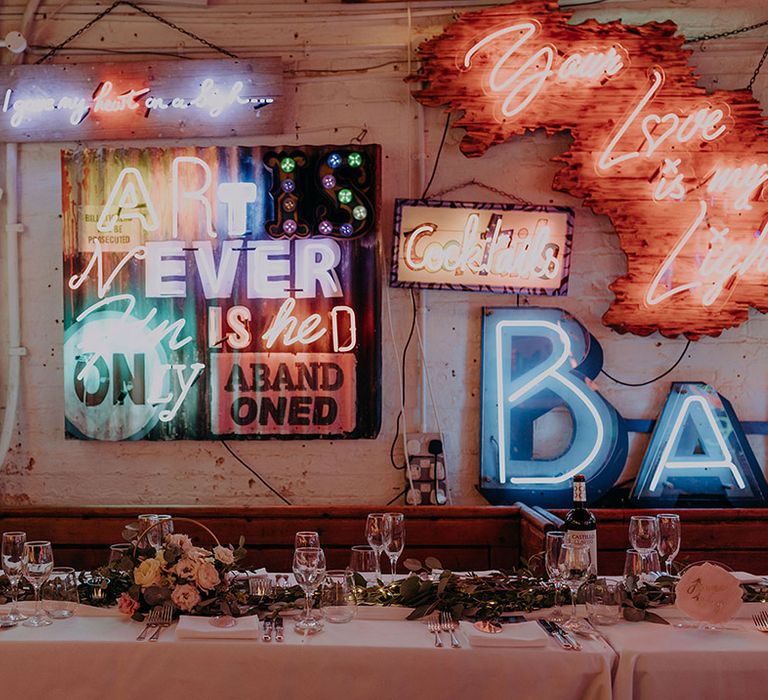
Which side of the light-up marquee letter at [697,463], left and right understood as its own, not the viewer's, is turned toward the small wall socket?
right

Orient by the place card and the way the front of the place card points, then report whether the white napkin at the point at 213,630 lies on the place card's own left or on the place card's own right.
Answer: on the place card's own right

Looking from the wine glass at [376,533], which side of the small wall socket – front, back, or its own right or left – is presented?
front

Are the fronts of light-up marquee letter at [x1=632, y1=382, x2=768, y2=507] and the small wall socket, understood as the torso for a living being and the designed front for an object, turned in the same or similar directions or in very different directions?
same or similar directions

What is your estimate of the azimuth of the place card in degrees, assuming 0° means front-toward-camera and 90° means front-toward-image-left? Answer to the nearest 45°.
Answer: approximately 0°

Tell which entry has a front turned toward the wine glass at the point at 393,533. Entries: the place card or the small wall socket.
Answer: the small wall socket

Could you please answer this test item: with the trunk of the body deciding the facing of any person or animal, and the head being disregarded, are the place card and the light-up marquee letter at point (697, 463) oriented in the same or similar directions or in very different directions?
same or similar directions

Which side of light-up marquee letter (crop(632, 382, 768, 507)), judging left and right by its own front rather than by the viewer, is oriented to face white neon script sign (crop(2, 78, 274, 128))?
right

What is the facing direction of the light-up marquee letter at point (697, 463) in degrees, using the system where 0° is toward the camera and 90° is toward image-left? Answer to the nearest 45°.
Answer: approximately 0°

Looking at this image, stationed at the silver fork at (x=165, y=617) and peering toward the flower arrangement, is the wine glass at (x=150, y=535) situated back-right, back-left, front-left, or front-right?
front-left

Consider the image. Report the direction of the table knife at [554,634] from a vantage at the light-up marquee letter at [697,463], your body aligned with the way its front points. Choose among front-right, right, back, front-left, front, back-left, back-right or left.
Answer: front

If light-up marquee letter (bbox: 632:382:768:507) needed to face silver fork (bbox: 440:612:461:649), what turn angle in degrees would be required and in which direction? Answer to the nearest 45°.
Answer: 0° — it already faces it

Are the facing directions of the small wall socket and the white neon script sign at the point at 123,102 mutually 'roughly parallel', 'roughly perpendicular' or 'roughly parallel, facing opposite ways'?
roughly parallel

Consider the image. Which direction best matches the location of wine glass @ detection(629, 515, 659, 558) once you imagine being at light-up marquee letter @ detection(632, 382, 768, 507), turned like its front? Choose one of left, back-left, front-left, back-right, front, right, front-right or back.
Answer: front

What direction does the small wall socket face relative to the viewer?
toward the camera

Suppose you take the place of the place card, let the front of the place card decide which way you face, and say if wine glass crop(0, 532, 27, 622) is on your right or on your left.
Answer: on your right
